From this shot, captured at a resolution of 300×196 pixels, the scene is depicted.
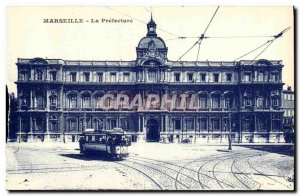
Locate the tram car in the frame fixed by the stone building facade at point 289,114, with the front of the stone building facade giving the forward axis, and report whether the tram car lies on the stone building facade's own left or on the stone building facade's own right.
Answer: on the stone building facade's own right

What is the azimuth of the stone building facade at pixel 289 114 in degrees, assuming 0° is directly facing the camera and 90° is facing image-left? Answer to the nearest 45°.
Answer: approximately 0°
